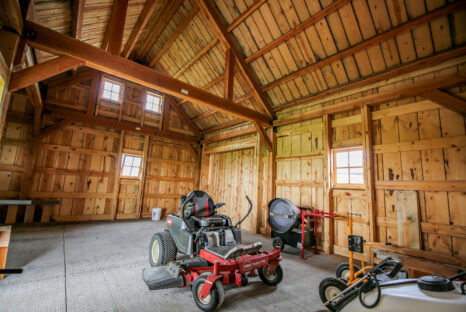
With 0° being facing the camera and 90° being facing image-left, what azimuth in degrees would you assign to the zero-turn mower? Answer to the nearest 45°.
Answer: approximately 315°

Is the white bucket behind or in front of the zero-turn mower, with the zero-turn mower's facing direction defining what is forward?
behind
